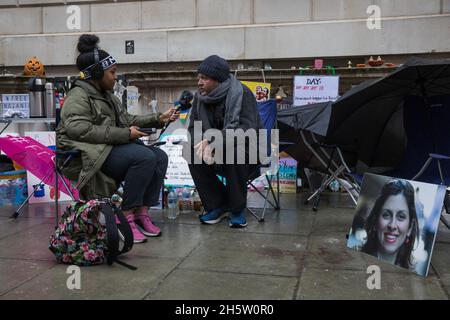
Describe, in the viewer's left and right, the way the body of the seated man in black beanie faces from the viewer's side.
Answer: facing the viewer and to the left of the viewer

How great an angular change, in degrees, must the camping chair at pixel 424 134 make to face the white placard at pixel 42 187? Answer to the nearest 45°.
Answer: approximately 45° to its right

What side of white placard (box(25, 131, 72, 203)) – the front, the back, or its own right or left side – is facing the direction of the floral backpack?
front

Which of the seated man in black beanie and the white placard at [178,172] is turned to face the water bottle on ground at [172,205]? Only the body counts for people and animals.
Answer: the white placard

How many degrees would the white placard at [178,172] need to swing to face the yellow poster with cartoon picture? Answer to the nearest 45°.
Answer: approximately 135° to its left

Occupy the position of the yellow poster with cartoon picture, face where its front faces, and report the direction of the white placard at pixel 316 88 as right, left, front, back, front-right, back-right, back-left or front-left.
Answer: left

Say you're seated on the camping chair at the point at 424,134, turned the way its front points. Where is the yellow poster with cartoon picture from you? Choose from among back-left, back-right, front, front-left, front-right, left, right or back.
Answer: right

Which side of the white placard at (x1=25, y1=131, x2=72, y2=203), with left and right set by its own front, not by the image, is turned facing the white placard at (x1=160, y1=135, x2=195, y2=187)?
left

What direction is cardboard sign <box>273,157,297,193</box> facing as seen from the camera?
toward the camera

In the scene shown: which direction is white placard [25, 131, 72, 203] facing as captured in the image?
toward the camera

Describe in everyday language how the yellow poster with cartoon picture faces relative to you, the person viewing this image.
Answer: facing the viewer

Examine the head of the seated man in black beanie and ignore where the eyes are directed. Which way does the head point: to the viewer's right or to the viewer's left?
to the viewer's left

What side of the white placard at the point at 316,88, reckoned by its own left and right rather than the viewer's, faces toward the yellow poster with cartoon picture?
right

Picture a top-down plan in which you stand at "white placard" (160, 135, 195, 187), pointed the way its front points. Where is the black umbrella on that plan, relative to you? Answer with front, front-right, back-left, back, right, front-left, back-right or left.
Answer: front-left

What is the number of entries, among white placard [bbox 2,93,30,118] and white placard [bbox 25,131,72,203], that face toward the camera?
2
